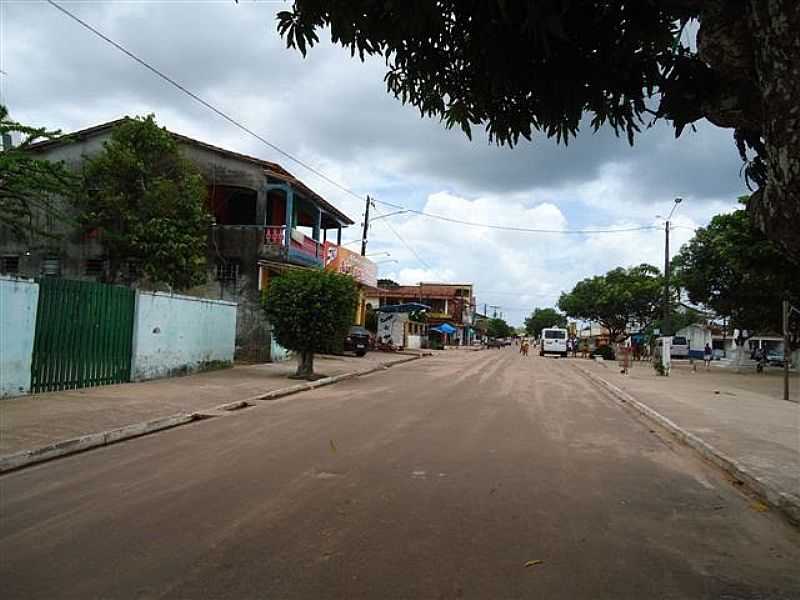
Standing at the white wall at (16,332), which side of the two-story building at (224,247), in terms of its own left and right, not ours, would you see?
right

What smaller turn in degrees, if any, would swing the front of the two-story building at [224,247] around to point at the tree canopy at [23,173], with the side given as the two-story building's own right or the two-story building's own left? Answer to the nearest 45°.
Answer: approximately 90° to the two-story building's own right

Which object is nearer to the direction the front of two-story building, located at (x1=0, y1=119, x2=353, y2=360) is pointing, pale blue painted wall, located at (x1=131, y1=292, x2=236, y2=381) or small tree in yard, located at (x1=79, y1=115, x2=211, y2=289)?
the pale blue painted wall

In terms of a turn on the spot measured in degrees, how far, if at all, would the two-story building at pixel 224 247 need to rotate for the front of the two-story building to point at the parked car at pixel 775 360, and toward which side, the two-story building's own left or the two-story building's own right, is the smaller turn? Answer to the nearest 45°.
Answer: approximately 45° to the two-story building's own left

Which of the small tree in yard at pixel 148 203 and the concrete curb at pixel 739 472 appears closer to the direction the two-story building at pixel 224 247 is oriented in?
the concrete curb

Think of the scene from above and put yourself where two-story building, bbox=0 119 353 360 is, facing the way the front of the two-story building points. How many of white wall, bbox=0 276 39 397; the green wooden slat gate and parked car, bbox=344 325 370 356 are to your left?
1

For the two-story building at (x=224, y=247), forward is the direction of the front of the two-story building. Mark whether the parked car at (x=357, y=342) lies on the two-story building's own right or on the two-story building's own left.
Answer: on the two-story building's own left

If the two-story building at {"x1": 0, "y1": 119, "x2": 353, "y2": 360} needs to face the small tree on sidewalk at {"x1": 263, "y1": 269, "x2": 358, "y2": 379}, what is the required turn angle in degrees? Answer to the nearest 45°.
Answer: approximately 45° to its right

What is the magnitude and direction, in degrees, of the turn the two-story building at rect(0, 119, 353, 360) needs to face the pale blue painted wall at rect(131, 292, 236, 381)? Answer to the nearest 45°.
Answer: approximately 45° to its right

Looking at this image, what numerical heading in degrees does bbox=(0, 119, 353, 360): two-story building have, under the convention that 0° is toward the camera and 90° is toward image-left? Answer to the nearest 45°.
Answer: approximately 315°

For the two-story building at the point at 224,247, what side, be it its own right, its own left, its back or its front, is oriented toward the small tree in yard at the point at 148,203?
right
